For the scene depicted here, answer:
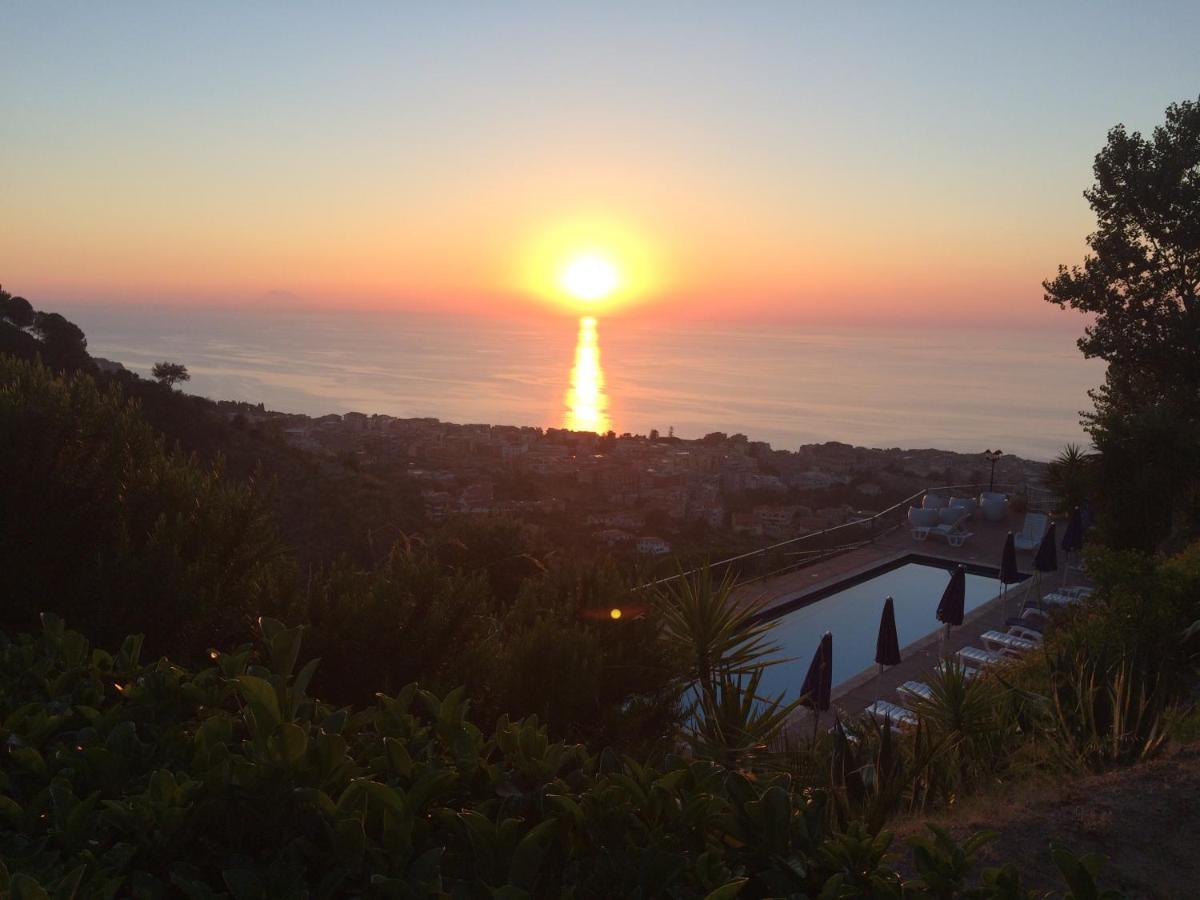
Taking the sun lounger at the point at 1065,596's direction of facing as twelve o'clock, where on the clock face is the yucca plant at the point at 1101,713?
The yucca plant is roughly at 9 o'clock from the sun lounger.

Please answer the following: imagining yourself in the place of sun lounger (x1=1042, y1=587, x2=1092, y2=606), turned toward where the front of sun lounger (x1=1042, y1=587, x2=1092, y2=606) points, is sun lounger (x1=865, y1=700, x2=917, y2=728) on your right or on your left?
on your left

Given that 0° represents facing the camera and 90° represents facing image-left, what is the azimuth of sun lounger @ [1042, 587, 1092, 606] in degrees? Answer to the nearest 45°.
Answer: approximately 90°

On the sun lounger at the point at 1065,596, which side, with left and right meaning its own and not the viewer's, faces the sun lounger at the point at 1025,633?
left

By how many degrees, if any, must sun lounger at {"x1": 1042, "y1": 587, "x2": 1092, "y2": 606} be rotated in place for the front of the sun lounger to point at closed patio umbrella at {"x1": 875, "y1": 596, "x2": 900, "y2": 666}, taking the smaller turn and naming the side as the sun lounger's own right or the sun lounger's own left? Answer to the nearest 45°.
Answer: approximately 90° to the sun lounger's own left

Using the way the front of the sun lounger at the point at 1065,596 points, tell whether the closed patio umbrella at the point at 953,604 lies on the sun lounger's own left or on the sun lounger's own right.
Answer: on the sun lounger's own left

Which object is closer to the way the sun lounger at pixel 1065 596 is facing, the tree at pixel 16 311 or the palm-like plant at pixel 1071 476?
the tree

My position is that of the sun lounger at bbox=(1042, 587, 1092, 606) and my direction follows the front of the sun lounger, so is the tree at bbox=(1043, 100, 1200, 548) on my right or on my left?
on my right

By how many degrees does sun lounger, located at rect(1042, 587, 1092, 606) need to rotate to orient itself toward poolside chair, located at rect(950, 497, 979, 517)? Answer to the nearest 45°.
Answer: approximately 90° to its right
